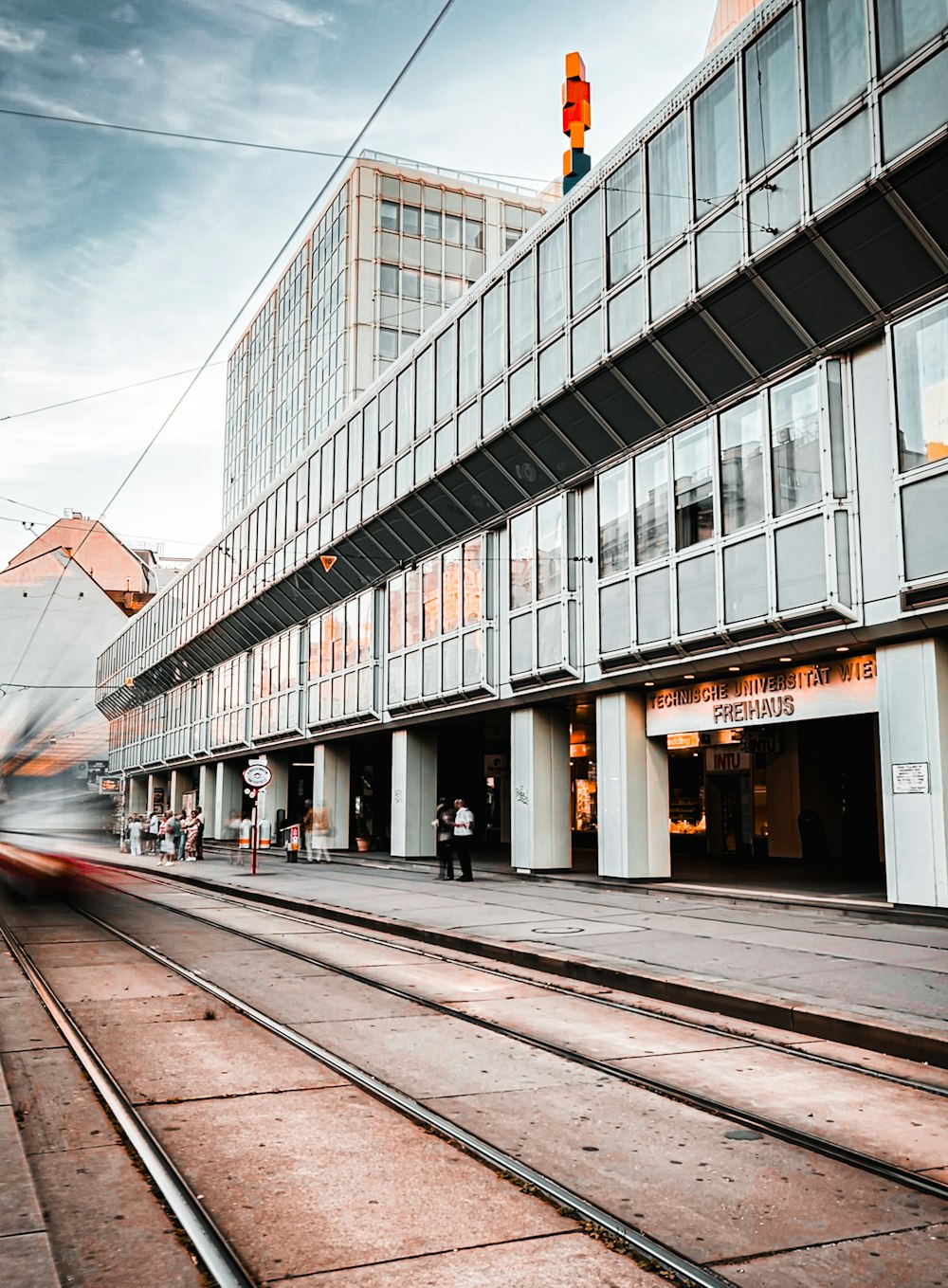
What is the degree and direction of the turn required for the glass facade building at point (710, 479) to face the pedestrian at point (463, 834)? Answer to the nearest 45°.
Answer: approximately 90° to its right

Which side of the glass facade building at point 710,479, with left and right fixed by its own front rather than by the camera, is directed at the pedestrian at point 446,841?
front

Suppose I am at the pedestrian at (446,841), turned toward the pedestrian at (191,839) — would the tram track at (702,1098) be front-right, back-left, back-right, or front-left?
back-left

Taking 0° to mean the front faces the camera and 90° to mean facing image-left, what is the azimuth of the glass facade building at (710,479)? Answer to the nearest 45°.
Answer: approximately 45°

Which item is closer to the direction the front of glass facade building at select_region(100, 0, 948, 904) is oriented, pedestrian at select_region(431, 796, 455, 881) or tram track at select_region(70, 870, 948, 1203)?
the tram track

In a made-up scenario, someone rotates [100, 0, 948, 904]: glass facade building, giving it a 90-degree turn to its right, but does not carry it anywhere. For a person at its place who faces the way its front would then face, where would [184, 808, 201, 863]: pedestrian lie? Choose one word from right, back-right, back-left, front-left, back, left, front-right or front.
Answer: front
